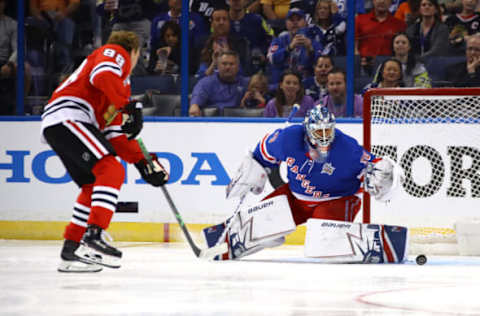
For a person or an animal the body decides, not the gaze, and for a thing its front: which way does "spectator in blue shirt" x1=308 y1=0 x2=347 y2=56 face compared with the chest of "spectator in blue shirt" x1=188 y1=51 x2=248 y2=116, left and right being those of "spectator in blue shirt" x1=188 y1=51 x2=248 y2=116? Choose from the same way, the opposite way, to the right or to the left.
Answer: the same way

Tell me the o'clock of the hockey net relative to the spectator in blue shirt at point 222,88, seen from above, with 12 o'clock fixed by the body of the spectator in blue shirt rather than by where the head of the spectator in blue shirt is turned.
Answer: The hockey net is roughly at 10 o'clock from the spectator in blue shirt.

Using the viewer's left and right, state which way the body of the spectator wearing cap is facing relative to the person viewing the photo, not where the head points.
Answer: facing the viewer

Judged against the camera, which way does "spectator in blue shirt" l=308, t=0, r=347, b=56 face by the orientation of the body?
toward the camera

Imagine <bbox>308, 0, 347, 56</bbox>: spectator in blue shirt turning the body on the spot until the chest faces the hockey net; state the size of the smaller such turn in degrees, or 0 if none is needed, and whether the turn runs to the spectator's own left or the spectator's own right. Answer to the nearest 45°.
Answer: approximately 45° to the spectator's own left

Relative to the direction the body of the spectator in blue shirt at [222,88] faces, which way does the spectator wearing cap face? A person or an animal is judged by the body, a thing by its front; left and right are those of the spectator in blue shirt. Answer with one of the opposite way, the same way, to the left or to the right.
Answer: the same way

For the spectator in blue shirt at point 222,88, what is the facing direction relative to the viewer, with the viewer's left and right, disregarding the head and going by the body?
facing the viewer

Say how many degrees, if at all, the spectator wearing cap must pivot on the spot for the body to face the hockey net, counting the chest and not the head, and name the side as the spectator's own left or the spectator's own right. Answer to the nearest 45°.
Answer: approximately 45° to the spectator's own left

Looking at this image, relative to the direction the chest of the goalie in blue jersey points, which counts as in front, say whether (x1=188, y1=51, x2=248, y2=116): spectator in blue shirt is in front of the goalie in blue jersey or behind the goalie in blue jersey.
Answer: behind

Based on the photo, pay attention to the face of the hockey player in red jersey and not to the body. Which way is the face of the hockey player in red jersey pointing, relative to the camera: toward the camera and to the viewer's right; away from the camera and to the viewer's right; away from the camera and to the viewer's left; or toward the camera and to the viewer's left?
away from the camera and to the viewer's right

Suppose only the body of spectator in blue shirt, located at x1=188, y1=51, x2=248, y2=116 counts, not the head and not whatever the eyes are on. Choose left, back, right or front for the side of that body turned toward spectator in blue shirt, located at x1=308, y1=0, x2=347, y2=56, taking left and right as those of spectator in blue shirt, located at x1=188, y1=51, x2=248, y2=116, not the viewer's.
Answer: left

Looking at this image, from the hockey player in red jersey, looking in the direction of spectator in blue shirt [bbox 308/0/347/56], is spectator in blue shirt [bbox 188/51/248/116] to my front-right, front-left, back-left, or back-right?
front-left

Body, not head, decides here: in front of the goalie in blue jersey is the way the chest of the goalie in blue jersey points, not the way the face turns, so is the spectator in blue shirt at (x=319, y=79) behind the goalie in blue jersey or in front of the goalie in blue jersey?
behind

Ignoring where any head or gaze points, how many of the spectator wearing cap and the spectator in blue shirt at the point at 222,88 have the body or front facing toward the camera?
2

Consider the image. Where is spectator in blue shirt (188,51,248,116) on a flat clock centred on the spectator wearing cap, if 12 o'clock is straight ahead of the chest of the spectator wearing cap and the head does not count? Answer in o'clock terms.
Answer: The spectator in blue shirt is roughly at 1 o'clock from the spectator wearing cap.

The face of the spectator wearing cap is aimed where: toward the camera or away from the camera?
toward the camera

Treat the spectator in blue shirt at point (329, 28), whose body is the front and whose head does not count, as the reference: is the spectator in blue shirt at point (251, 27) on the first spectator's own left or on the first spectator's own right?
on the first spectator's own right
